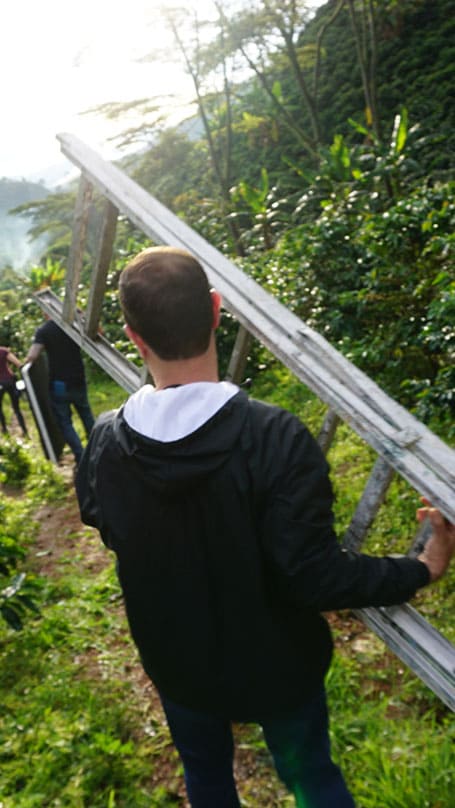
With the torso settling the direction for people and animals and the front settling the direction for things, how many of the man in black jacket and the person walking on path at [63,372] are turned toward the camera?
0

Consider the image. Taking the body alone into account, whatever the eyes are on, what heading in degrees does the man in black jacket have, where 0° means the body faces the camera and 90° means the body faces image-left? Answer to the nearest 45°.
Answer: approximately 180°

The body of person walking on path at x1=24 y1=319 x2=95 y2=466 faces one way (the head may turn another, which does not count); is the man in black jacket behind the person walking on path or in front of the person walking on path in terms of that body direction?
behind

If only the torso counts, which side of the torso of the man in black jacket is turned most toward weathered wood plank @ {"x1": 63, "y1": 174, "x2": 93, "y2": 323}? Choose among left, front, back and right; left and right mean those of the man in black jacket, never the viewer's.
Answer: front

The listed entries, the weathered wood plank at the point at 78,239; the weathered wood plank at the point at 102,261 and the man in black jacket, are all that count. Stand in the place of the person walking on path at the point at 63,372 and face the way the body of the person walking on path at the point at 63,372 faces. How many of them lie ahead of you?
0

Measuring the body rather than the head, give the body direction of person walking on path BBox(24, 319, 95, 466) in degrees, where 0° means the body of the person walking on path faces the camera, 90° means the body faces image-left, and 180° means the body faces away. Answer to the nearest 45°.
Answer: approximately 135°
